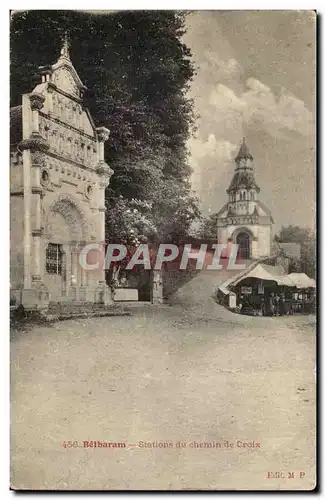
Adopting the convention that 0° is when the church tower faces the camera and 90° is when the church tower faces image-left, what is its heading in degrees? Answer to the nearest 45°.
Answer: approximately 0°

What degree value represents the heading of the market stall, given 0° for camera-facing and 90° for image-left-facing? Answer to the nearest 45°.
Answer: approximately 0°

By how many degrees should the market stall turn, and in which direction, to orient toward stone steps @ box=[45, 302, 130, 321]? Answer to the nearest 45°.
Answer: approximately 90° to its right

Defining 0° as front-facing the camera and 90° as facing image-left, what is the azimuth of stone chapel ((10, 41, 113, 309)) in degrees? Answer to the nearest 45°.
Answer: approximately 315°

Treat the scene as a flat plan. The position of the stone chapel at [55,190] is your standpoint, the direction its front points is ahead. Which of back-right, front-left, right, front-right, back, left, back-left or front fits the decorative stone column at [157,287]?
front-left
